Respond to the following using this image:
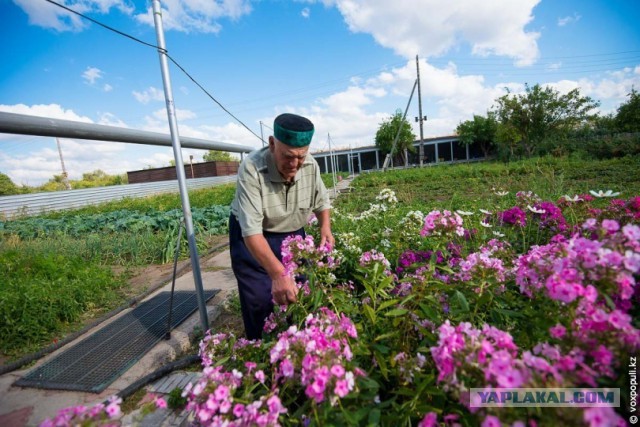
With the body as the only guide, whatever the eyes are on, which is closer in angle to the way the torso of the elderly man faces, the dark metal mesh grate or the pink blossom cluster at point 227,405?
the pink blossom cluster

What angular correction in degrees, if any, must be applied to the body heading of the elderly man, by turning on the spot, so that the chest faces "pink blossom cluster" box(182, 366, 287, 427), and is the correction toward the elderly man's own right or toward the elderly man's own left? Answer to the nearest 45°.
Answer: approximately 45° to the elderly man's own right

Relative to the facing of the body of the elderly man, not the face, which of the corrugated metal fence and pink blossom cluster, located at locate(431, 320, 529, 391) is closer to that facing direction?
the pink blossom cluster

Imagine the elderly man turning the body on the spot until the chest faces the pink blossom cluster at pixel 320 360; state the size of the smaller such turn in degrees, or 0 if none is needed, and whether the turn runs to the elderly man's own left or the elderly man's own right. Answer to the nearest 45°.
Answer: approximately 45° to the elderly man's own right

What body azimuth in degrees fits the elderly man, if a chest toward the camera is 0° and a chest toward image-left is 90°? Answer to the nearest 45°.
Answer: approximately 315°

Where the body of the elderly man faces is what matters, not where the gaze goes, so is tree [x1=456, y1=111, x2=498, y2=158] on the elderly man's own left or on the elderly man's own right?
on the elderly man's own left

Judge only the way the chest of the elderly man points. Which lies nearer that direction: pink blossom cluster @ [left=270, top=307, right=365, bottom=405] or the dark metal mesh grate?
the pink blossom cluster

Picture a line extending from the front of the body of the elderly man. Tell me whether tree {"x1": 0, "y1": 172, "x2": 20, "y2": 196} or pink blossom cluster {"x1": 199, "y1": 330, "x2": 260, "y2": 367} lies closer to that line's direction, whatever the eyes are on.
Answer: the pink blossom cluster
